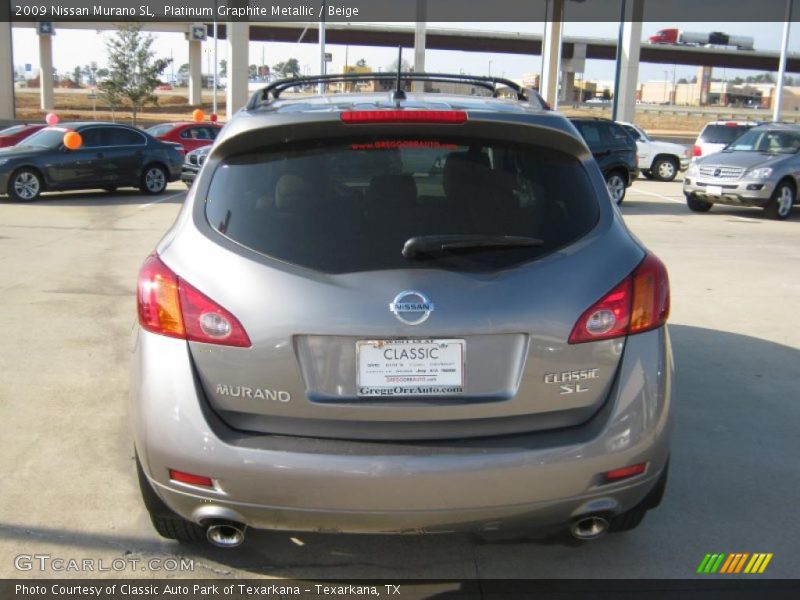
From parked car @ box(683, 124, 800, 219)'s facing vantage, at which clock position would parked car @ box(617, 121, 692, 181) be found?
parked car @ box(617, 121, 692, 181) is roughly at 4 o'clock from parked car @ box(683, 124, 800, 219).

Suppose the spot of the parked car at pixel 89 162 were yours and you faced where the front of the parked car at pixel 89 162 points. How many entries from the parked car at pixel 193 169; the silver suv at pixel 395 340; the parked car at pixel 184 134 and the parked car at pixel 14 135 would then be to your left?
2

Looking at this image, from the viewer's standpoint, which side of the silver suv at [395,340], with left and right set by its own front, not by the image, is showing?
back

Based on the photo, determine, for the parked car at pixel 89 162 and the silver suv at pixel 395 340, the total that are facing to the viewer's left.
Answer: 1

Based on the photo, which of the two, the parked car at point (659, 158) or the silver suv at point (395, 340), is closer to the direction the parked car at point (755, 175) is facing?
the silver suv

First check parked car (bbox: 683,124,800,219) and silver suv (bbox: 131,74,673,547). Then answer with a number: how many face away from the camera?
1

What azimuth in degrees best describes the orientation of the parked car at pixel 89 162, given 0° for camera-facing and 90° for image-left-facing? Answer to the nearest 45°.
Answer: approximately 90°

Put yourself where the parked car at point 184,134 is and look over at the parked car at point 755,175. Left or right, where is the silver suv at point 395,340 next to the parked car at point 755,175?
right

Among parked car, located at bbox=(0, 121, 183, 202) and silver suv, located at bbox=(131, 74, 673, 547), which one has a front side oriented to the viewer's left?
the parked car

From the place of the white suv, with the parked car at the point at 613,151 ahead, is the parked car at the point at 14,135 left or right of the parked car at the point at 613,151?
right

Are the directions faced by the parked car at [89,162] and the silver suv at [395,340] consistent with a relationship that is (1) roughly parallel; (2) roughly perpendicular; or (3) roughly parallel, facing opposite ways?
roughly perpendicular

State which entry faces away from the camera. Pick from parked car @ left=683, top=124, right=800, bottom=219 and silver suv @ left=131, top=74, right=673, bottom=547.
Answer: the silver suv
